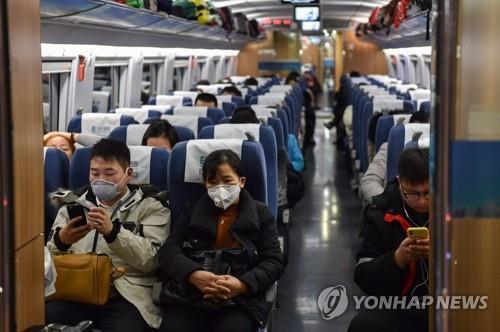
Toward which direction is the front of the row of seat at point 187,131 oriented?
toward the camera

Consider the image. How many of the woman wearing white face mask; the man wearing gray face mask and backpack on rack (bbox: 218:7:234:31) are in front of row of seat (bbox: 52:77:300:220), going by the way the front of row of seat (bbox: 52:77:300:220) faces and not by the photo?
2

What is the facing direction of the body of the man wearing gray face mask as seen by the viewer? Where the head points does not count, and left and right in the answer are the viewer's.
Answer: facing the viewer and to the left of the viewer

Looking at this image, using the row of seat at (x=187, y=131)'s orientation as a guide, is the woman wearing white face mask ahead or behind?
ahead

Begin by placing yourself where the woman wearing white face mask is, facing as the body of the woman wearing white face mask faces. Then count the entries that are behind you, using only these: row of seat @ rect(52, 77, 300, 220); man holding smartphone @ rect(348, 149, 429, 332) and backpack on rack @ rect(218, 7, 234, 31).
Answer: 2

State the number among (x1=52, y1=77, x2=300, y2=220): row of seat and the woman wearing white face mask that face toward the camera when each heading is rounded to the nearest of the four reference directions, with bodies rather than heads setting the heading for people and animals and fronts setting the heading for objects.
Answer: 2

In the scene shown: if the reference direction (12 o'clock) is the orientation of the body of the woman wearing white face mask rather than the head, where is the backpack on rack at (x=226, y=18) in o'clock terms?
The backpack on rack is roughly at 6 o'clock from the woman wearing white face mask.
